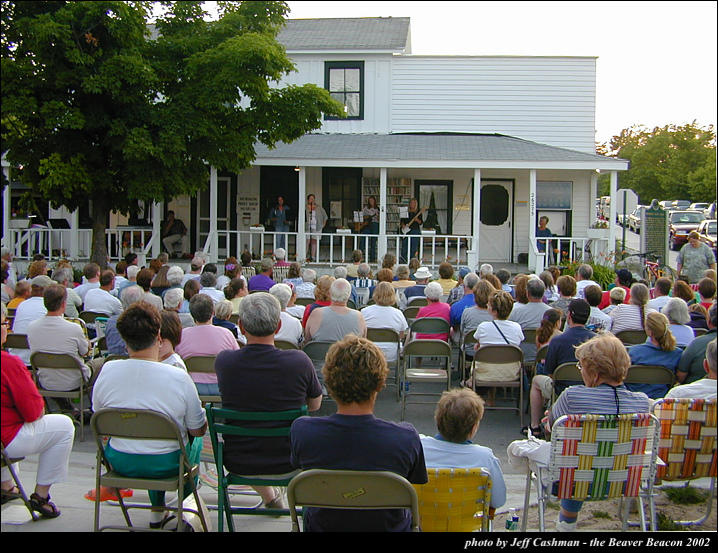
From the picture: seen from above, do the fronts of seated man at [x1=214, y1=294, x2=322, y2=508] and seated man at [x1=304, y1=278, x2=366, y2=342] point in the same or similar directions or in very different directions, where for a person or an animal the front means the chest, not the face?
same or similar directions

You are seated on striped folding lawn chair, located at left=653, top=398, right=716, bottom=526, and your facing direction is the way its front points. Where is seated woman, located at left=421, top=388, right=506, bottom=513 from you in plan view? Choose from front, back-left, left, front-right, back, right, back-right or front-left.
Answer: back-left

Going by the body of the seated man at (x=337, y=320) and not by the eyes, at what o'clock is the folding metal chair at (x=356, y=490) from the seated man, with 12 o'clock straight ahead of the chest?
The folding metal chair is roughly at 6 o'clock from the seated man.

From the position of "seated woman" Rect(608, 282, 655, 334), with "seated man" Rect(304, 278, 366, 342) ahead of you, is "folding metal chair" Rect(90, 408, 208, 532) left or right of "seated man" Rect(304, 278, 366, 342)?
left

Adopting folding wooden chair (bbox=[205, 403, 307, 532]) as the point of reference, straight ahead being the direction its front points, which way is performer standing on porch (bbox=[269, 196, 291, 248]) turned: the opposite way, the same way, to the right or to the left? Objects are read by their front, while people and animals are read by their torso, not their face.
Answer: the opposite way

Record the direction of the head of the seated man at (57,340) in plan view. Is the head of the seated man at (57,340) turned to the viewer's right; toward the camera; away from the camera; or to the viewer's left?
away from the camera

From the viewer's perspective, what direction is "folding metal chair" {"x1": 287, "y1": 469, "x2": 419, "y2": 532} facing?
away from the camera

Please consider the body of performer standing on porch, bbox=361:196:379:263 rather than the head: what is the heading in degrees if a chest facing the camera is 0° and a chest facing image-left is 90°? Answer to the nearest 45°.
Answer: approximately 0°

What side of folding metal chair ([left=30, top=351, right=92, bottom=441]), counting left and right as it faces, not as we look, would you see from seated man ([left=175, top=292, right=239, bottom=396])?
right

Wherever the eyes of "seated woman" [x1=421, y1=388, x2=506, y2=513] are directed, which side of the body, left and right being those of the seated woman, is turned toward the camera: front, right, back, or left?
back

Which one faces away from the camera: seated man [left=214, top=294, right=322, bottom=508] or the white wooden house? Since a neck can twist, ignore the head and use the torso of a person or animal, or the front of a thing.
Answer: the seated man

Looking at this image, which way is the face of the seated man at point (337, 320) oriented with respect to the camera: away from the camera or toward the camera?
away from the camera

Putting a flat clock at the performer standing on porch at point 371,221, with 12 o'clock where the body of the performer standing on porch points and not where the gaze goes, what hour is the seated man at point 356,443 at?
The seated man is roughly at 12 o'clock from the performer standing on porch.

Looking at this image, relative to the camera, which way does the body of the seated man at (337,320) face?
away from the camera

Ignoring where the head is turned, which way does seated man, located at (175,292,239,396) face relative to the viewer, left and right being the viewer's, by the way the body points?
facing away from the viewer

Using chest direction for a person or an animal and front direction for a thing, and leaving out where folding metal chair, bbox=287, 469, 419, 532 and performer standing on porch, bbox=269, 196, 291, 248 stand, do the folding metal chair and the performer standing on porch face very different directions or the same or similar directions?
very different directions

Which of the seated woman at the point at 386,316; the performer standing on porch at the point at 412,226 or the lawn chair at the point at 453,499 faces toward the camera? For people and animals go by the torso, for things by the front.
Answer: the performer standing on porch

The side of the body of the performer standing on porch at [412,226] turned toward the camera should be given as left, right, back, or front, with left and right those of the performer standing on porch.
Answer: front

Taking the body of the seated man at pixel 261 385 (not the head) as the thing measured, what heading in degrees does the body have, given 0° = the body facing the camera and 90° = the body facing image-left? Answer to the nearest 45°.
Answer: approximately 180°

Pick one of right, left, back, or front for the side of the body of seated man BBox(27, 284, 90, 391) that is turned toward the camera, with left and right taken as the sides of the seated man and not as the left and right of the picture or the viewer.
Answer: back

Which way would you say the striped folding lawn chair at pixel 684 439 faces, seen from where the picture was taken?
facing away from the viewer

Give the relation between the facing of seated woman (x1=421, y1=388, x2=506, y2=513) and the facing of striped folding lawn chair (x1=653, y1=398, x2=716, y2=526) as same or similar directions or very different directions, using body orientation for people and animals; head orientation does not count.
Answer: same or similar directions
